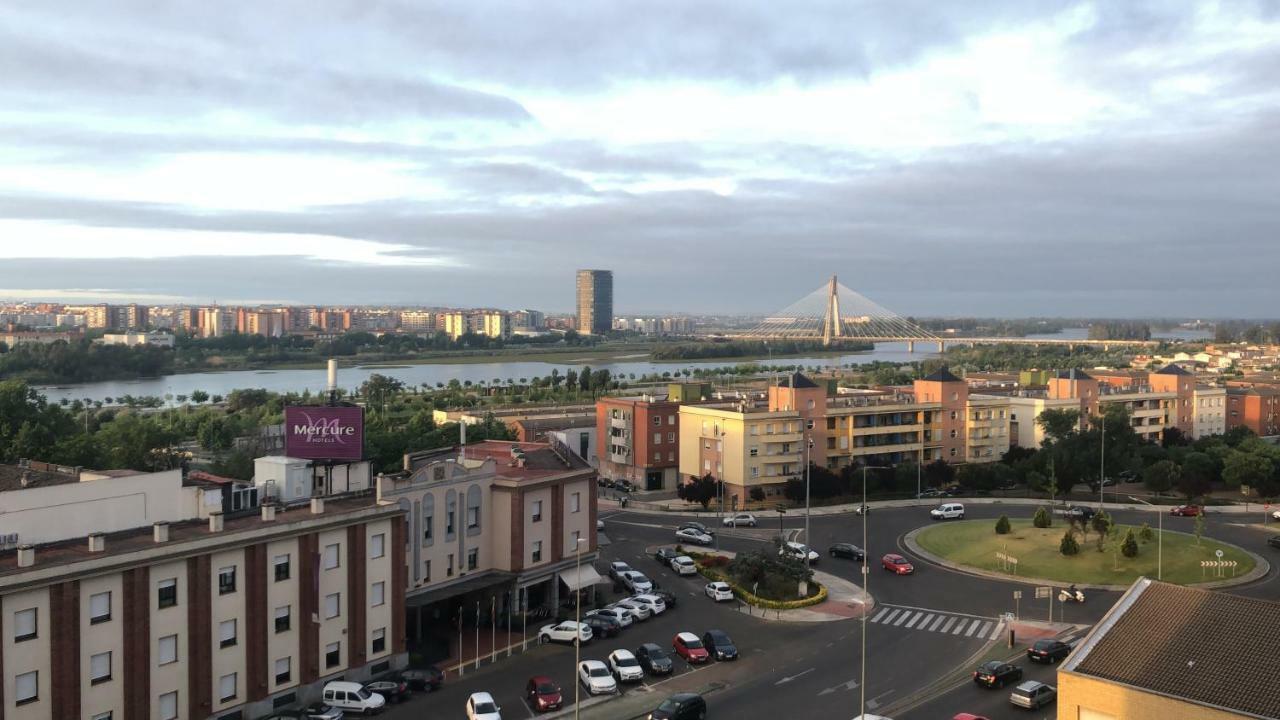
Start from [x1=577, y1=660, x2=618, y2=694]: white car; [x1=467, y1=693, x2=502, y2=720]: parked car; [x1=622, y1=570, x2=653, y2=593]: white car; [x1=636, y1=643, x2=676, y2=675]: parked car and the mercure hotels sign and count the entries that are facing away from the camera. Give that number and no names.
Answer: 0

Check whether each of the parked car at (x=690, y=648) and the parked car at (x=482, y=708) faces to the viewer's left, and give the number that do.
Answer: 0

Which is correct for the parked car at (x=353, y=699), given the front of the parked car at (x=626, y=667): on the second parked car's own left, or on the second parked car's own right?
on the second parked car's own right

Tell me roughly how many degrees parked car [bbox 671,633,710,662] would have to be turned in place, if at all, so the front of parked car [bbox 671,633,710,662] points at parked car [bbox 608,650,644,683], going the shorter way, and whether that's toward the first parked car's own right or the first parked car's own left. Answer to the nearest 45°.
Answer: approximately 90° to the first parked car's own right

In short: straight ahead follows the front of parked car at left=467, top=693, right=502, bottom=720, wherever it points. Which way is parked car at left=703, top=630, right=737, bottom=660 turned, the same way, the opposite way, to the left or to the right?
the same way

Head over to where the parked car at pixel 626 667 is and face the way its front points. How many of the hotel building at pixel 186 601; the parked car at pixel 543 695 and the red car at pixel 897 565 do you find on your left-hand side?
1

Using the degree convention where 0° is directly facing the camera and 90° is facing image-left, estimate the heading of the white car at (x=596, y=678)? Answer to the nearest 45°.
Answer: approximately 315°

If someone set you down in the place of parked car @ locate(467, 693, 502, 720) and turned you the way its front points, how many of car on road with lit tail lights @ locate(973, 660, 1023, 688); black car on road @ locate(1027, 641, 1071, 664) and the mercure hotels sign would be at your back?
1

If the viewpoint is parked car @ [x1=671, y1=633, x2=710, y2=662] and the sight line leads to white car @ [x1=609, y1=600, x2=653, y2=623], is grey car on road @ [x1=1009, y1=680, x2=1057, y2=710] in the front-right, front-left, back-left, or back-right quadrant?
back-right

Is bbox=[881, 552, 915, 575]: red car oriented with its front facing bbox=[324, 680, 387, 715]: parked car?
no

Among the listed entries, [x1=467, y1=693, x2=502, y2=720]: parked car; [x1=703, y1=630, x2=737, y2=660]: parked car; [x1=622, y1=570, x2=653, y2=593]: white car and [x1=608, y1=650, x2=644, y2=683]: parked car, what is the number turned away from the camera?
0

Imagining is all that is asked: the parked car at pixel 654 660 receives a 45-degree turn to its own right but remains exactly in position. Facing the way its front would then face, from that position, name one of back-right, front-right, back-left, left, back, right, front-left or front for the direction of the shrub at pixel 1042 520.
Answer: back-left

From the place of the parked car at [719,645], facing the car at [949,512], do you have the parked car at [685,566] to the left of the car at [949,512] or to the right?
left

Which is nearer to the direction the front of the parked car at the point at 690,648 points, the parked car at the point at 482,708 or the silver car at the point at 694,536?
the parked car

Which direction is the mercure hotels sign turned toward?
toward the camera

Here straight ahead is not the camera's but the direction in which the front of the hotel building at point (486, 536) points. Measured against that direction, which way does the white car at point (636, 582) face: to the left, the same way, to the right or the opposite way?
the same way

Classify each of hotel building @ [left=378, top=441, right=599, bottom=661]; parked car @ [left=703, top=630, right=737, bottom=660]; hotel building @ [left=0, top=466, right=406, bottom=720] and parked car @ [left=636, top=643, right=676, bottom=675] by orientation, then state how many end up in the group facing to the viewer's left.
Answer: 0

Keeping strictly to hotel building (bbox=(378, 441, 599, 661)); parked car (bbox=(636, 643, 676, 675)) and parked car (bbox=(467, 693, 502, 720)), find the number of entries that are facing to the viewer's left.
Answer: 0

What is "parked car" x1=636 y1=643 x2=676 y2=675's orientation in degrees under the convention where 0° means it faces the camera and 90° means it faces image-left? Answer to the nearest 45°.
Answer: approximately 315°
